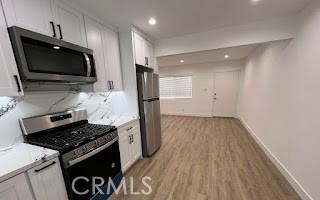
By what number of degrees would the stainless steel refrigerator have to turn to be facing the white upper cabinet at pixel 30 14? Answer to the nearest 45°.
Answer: approximately 90° to its right

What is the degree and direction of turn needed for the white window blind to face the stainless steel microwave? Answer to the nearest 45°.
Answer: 0° — it already faces it

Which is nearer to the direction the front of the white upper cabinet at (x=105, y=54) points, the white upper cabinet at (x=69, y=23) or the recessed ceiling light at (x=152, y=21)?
the recessed ceiling light

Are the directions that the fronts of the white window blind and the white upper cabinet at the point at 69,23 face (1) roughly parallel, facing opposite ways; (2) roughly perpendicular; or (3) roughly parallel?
roughly perpendicular

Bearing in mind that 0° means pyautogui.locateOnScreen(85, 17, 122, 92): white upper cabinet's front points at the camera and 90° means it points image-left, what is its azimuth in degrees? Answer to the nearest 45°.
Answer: approximately 315°

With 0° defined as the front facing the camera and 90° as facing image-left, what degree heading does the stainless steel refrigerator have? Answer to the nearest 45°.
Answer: approximately 315°

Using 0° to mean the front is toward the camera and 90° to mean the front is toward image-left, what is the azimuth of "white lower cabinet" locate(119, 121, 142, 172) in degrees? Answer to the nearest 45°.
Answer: approximately 315°
